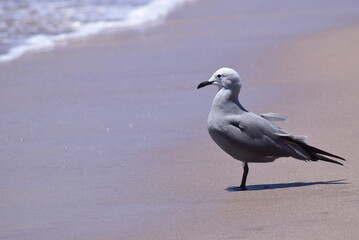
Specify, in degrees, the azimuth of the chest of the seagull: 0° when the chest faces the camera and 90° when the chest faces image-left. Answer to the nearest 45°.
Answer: approximately 90°
